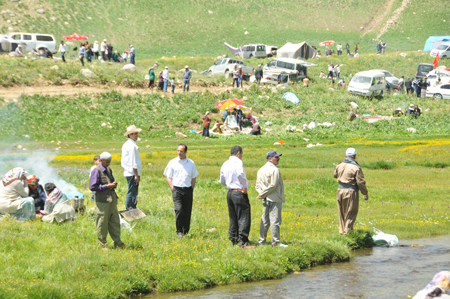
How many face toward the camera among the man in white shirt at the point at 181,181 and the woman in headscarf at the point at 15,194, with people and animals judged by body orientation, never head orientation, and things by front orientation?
1

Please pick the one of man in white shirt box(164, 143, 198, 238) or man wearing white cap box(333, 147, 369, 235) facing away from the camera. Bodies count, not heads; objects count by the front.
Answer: the man wearing white cap

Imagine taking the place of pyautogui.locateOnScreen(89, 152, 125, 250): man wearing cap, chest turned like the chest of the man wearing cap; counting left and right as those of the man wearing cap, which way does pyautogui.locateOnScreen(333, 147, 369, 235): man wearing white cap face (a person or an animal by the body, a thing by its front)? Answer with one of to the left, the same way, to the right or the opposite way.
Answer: to the left

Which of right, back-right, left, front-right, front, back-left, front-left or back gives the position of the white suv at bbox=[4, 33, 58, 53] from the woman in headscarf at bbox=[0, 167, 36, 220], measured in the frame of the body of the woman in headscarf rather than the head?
left

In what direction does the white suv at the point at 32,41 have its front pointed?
to the viewer's left

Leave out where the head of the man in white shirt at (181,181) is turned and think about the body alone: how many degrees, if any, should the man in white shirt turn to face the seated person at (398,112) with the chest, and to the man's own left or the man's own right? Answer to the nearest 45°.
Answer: approximately 135° to the man's own left

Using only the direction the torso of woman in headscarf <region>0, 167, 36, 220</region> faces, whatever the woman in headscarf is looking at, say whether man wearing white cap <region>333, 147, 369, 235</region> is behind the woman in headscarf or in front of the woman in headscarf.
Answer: in front

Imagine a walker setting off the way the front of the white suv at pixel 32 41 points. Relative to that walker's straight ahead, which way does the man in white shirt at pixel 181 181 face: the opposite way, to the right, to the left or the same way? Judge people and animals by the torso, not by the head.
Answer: to the left

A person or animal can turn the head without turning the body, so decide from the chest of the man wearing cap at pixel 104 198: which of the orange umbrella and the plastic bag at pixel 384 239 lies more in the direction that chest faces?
the plastic bag

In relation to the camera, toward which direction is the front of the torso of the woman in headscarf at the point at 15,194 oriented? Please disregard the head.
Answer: to the viewer's right
